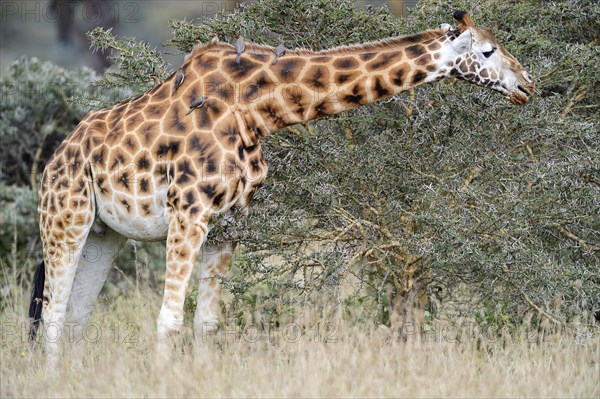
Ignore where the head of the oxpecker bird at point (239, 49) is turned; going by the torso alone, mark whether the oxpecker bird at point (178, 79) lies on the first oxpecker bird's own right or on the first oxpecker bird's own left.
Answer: on the first oxpecker bird's own left

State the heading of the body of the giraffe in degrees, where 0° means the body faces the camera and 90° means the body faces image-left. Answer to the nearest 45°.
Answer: approximately 270°

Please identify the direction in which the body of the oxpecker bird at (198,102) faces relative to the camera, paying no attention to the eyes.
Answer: to the viewer's right
